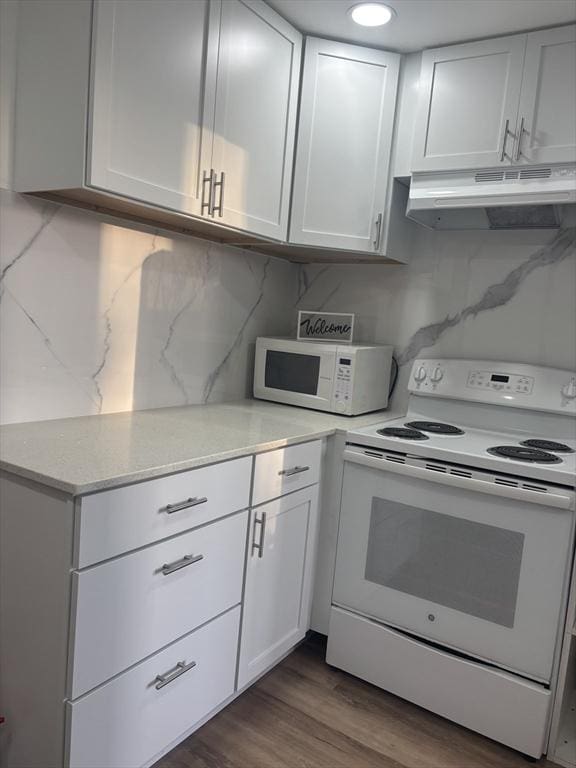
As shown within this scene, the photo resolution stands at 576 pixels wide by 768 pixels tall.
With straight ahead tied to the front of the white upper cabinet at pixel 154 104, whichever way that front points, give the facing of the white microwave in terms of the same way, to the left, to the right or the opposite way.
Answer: to the right

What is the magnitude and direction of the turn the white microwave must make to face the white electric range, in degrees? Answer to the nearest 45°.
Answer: approximately 90° to its left

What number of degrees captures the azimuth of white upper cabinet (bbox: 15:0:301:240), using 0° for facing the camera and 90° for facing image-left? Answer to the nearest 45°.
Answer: approximately 315°

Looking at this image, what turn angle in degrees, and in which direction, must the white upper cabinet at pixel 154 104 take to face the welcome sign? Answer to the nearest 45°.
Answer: approximately 90° to its left

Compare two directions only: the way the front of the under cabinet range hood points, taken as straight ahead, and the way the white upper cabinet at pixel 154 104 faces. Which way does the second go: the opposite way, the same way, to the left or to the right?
to the left

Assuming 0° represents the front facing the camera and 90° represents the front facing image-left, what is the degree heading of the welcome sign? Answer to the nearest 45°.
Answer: approximately 0°

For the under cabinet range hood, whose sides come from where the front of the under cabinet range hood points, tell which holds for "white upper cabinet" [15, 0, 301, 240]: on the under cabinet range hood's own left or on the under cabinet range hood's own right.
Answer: on the under cabinet range hood's own right
